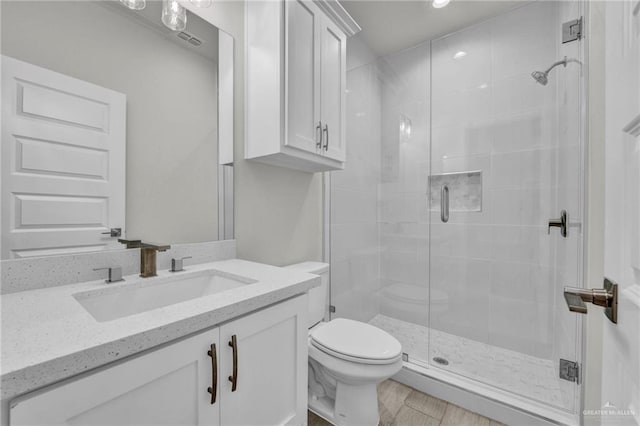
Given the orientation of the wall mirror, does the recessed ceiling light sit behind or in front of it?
in front

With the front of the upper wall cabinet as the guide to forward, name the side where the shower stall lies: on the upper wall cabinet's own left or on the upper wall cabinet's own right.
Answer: on the upper wall cabinet's own left

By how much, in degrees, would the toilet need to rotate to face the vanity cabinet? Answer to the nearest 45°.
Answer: approximately 90° to its right

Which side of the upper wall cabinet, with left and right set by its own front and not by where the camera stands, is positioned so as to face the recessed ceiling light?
left

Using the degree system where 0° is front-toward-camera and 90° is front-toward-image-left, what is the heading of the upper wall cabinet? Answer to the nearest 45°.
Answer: approximately 315°

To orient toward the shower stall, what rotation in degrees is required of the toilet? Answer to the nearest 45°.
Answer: approximately 90° to its left

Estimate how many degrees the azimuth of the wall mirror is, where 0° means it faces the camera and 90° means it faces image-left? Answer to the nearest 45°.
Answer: approximately 315°

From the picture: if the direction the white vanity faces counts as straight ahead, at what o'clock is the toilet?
The toilet is roughly at 10 o'clock from the white vanity.

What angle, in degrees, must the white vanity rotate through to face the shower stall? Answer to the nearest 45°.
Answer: approximately 45° to its left
